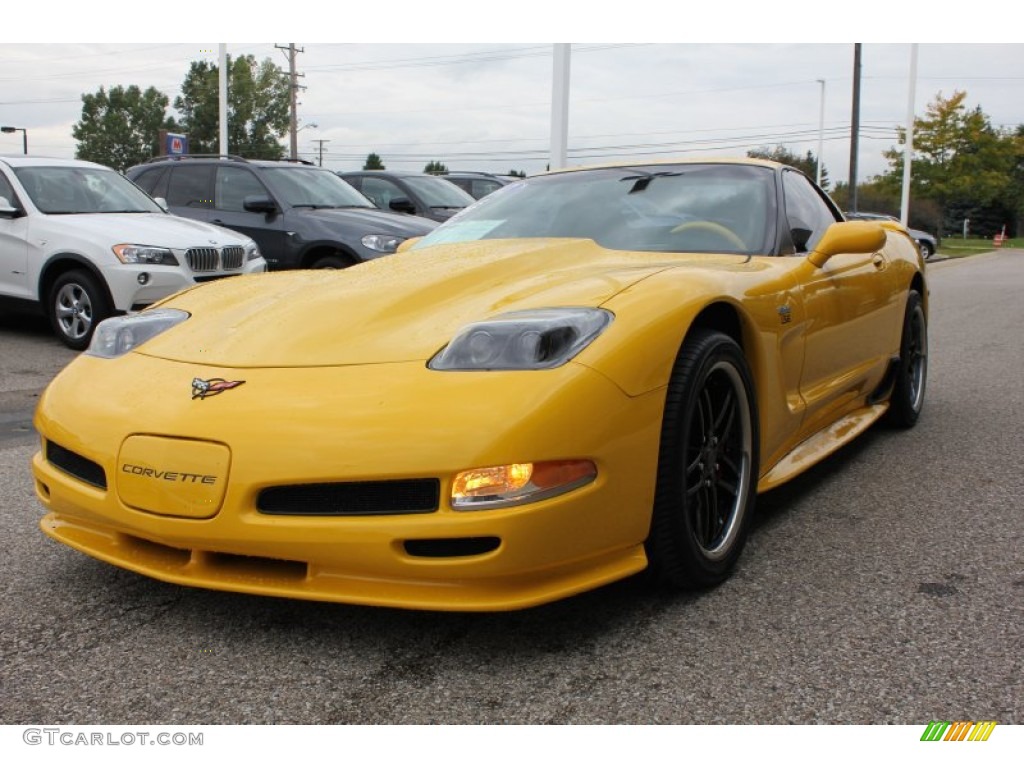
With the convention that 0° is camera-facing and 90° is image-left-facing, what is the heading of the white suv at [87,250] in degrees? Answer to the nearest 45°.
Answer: approximately 315°

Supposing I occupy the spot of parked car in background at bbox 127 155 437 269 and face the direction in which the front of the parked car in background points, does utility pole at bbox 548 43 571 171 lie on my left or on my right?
on my left

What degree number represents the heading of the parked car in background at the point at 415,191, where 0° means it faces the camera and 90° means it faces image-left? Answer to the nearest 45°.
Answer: approximately 315°

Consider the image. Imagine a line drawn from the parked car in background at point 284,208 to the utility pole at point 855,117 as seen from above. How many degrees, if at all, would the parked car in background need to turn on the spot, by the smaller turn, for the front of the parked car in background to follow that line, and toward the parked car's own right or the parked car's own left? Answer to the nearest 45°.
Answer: approximately 90° to the parked car's own left

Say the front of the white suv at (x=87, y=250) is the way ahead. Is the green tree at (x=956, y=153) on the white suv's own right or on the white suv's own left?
on the white suv's own left

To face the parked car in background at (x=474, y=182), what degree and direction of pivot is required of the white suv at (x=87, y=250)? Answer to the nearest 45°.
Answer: approximately 90° to its left

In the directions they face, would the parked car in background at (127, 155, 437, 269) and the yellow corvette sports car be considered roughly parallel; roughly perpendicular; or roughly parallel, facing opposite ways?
roughly perpendicular
